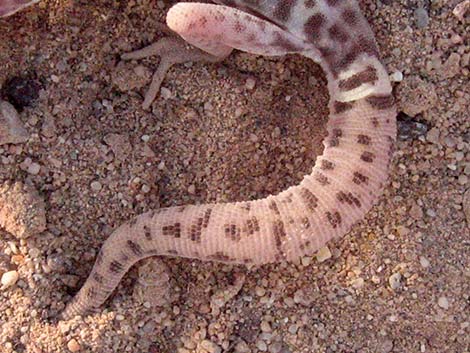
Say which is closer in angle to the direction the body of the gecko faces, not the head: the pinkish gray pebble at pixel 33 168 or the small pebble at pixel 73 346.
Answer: the pinkish gray pebble

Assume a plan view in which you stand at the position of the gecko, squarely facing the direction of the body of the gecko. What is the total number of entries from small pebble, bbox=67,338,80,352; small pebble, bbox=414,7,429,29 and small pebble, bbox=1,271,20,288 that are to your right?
1

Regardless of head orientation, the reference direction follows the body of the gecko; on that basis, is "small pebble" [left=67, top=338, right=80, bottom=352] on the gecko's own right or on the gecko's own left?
on the gecko's own left

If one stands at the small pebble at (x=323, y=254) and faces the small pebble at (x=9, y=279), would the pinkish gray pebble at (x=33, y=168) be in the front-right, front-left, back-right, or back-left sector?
front-right

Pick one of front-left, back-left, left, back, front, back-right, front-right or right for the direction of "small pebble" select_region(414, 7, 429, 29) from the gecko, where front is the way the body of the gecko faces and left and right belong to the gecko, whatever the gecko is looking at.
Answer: right

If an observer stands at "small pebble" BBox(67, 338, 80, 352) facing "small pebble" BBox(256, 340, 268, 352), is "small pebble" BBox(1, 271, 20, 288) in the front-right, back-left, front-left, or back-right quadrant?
back-left

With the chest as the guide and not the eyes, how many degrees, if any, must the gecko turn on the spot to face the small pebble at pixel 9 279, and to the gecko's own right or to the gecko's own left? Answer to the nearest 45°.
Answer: approximately 45° to the gecko's own left

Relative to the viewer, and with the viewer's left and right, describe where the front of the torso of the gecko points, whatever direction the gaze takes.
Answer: facing away from the viewer and to the left of the viewer
